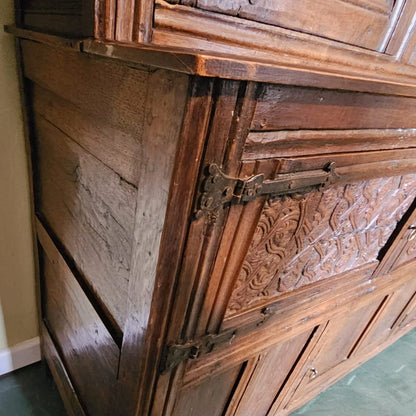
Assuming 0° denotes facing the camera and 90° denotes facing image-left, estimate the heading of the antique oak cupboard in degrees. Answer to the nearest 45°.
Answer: approximately 315°
